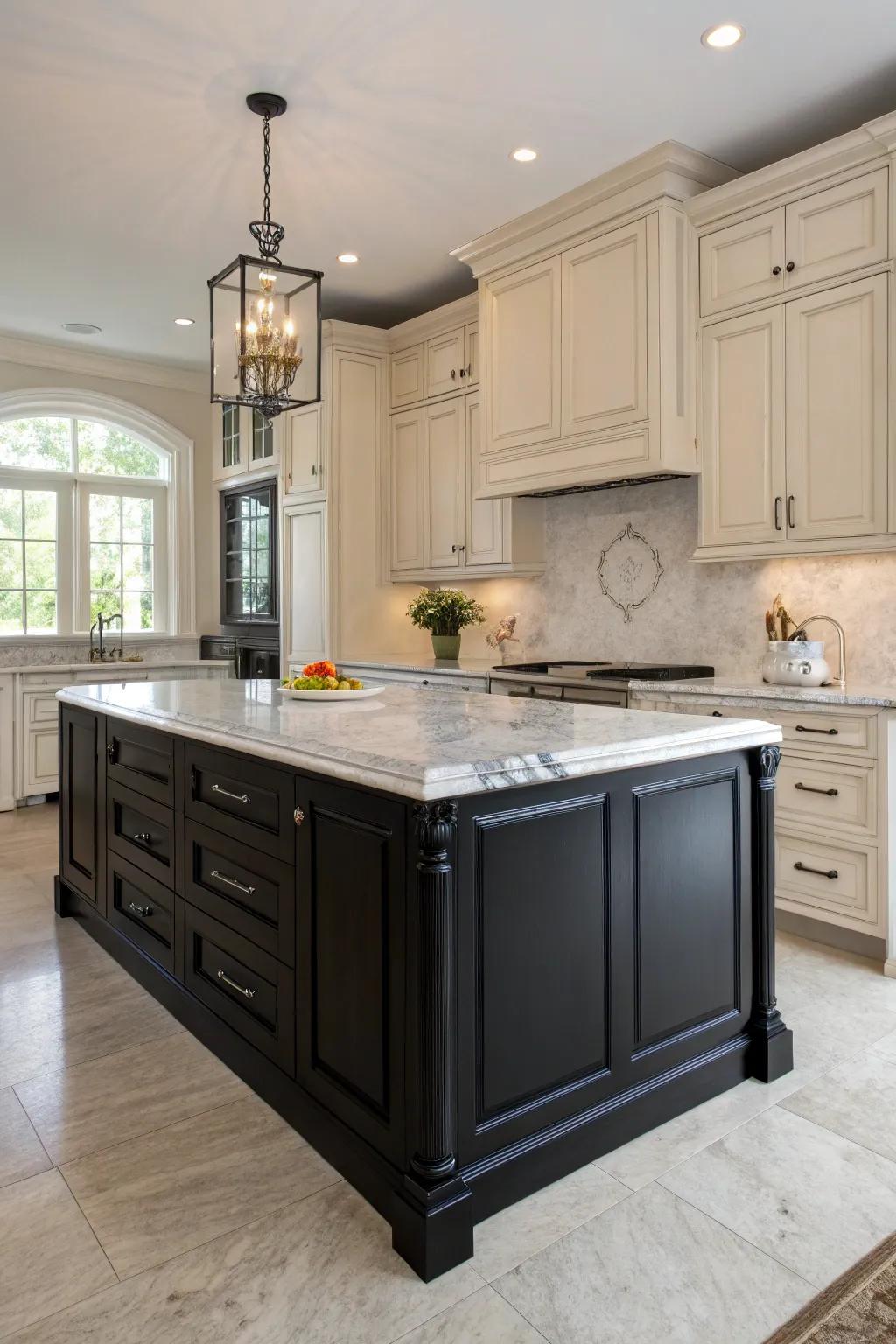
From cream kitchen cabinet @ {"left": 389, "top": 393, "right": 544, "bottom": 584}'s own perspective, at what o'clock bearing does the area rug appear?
The area rug is roughly at 10 o'clock from the cream kitchen cabinet.

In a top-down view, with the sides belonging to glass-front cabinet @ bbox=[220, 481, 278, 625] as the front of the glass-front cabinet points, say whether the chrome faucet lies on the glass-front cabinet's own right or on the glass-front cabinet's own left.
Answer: on the glass-front cabinet's own left

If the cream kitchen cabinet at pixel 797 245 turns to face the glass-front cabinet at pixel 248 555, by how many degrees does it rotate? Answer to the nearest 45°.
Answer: approximately 90° to its right

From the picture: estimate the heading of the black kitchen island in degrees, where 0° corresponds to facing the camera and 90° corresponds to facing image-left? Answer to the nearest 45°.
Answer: approximately 45°
